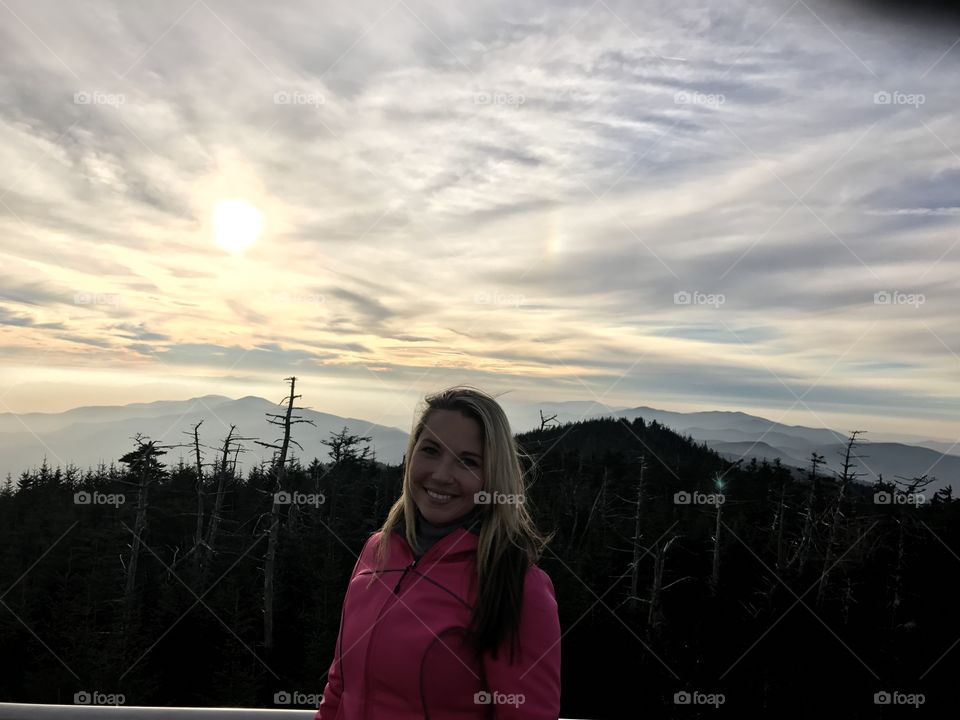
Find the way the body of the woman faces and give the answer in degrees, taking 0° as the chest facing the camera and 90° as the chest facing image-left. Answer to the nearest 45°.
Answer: approximately 45°

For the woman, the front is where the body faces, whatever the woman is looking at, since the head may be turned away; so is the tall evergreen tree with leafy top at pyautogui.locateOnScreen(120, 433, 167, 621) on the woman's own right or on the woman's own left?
on the woman's own right

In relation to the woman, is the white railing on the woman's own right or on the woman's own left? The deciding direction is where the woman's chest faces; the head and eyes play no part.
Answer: on the woman's own right

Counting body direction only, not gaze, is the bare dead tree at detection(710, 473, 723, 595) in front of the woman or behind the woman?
behind

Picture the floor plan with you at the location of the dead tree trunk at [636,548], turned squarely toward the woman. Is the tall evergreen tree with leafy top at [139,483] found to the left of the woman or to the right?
right

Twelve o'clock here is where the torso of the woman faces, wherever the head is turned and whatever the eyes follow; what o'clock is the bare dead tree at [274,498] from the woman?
The bare dead tree is roughly at 4 o'clock from the woman.

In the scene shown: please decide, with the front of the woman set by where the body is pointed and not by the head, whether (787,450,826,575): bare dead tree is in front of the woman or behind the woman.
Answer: behind

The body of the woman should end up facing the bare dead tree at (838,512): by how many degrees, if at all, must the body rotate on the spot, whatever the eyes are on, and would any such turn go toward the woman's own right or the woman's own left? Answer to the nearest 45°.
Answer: approximately 180°
